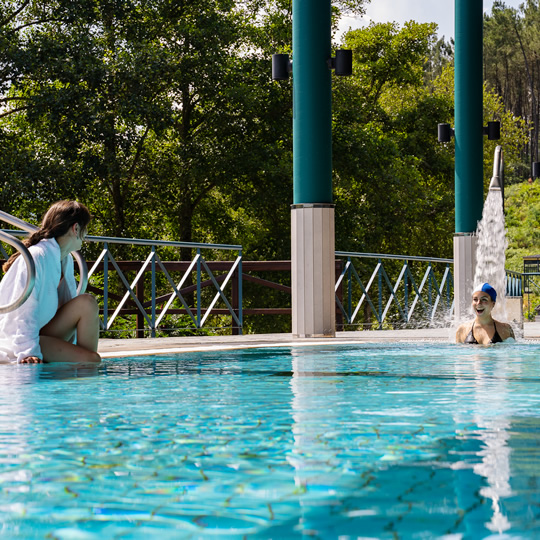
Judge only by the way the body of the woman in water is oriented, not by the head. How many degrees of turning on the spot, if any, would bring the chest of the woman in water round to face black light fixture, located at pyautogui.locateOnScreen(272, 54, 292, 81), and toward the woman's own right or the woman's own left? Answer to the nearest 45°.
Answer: approximately 135° to the woman's own right

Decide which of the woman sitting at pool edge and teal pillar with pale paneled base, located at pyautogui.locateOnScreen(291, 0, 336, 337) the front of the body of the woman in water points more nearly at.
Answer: the woman sitting at pool edge

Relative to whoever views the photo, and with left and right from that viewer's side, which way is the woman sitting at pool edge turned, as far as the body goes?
facing to the right of the viewer

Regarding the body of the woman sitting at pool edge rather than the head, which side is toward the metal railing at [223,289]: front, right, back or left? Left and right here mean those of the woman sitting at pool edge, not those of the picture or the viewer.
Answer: left

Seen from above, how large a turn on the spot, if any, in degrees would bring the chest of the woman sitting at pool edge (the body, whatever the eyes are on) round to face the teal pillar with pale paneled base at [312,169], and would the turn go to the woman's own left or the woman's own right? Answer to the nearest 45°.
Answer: approximately 45° to the woman's own left

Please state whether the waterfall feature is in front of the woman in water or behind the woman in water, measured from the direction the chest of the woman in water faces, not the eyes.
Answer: behind

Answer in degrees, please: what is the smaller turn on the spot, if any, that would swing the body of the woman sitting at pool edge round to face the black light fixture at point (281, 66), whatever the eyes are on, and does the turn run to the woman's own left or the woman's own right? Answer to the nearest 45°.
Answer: approximately 45° to the woman's own left

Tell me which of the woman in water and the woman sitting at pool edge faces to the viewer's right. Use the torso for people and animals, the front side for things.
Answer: the woman sitting at pool edge

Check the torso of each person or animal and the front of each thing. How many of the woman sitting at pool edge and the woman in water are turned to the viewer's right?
1

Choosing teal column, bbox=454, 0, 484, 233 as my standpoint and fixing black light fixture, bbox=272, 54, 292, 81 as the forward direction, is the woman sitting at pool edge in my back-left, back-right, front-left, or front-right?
front-left

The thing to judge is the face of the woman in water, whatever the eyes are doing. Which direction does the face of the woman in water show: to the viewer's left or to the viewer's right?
to the viewer's left

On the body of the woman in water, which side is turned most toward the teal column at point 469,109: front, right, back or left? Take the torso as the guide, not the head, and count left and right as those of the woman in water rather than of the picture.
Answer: back
